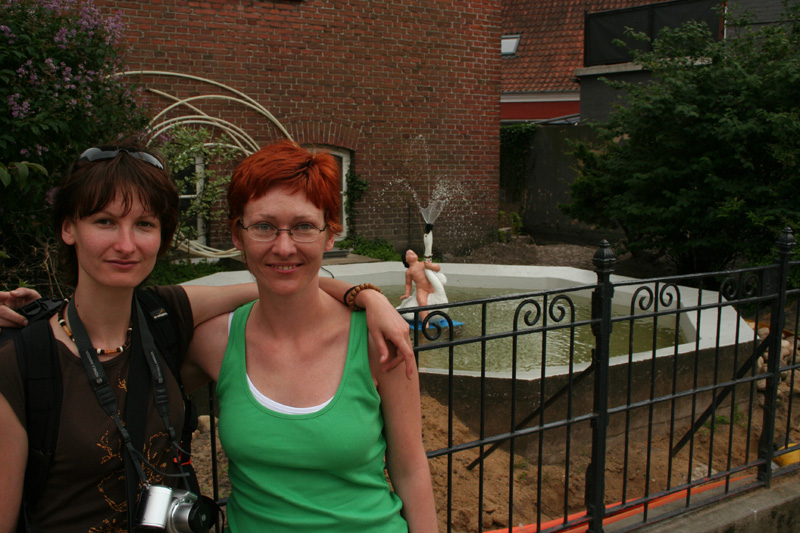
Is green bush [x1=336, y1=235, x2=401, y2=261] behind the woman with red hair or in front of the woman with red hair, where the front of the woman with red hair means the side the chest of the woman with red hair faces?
behind

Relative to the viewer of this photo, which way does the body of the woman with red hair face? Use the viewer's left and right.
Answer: facing the viewer

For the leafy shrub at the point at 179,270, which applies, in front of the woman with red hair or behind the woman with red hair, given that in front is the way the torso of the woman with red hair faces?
behind

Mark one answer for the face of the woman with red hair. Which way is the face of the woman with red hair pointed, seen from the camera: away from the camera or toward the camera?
toward the camera

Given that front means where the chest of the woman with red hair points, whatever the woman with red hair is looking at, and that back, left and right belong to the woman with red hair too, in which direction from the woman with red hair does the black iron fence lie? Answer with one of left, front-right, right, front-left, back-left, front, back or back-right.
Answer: back-left

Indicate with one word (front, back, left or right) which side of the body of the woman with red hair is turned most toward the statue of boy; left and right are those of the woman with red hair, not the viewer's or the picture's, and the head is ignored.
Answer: back

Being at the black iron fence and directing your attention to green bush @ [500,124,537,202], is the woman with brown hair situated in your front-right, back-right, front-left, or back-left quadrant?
back-left

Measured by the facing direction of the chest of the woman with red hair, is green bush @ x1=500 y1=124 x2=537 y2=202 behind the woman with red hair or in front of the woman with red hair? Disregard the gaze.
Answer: behind

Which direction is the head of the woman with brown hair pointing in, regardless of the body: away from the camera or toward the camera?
toward the camera

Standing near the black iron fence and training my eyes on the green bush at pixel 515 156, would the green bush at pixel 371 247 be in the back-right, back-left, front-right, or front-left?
front-left
